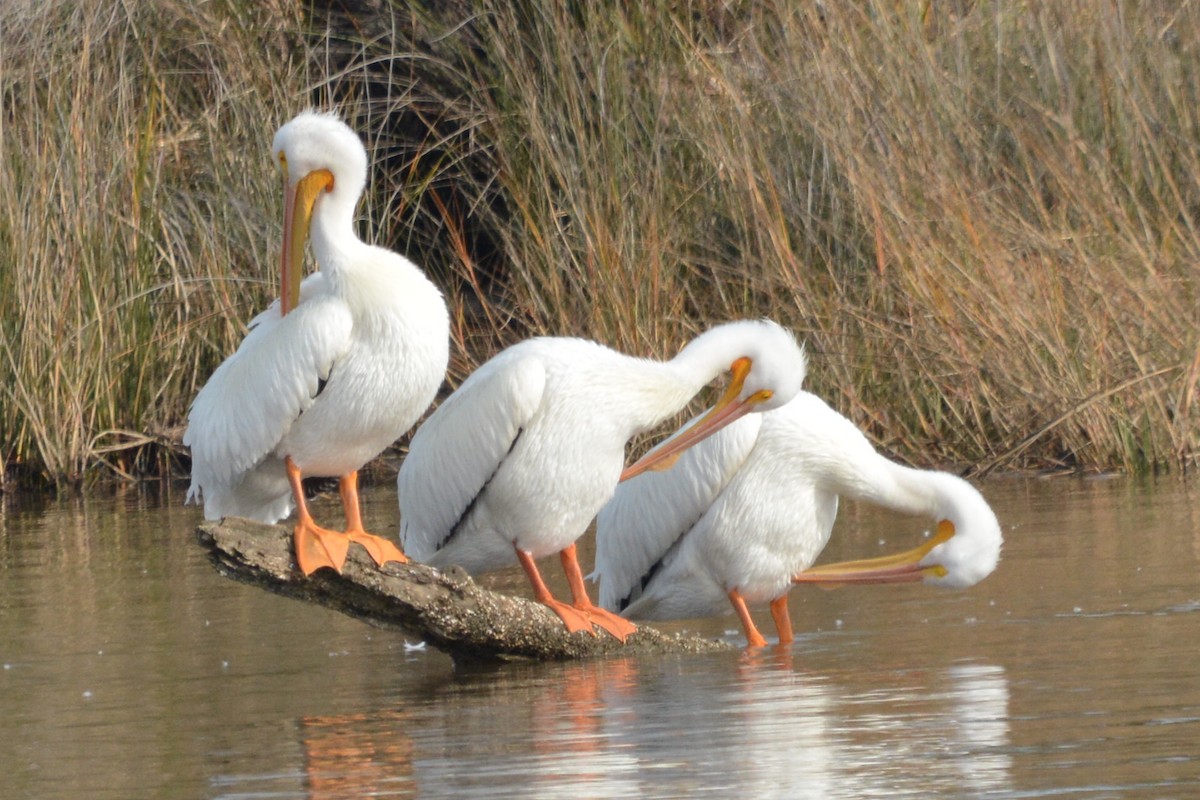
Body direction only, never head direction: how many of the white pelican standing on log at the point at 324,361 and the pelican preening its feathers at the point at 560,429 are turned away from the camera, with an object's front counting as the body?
0

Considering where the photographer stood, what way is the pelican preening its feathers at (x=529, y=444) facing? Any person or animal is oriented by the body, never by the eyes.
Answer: facing the viewer and to the right of the viewer
